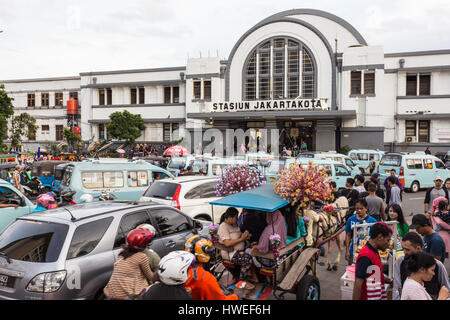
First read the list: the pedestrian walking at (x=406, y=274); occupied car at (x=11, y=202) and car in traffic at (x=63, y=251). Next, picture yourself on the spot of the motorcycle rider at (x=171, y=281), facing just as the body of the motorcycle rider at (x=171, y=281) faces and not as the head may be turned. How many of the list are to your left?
2

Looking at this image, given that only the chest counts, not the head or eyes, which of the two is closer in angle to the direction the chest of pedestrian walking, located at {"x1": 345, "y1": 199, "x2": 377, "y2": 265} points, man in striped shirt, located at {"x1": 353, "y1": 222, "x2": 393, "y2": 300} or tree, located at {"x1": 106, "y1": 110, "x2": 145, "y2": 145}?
the man in striped shirt

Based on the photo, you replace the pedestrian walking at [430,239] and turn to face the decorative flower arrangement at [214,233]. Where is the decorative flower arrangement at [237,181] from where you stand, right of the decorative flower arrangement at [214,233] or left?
right

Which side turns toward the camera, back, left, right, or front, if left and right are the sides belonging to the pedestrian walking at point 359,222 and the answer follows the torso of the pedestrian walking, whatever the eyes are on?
front

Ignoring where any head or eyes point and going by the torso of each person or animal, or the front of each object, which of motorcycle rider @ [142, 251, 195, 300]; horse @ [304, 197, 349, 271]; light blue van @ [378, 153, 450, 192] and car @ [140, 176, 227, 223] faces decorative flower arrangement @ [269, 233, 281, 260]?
the motorcycle rider

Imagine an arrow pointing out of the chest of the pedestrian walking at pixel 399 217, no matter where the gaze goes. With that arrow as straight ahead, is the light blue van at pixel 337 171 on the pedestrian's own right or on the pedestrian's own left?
on the pedestrian's own right
